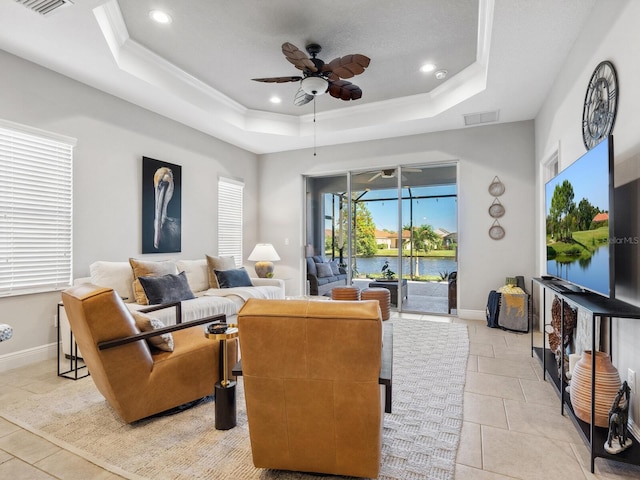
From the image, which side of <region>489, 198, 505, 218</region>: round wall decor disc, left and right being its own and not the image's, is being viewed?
front

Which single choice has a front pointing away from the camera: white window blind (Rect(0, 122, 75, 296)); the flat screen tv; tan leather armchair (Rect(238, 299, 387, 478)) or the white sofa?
the tan leather armchair

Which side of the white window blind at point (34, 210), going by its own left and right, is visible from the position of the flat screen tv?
front

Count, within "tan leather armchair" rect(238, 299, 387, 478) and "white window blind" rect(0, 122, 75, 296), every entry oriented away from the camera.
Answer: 1

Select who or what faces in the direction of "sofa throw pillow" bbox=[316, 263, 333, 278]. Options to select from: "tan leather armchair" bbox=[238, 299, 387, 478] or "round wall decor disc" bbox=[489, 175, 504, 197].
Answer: the tan leather armchair

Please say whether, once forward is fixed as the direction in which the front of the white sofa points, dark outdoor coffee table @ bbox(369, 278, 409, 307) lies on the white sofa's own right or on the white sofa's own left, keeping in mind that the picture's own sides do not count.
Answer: on the white sofa's own left

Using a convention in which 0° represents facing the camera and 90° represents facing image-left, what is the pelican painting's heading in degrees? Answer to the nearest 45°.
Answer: approximately 315°

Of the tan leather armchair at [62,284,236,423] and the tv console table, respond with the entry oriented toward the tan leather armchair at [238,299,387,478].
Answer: the tv console table

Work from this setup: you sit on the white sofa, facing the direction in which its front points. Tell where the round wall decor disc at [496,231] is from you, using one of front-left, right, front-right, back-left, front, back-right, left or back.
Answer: front-left

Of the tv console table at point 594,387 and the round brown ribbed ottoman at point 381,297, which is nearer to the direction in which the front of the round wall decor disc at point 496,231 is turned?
the tv console table

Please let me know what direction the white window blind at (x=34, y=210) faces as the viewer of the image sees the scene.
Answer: facing the viewer and to the right of the viewer

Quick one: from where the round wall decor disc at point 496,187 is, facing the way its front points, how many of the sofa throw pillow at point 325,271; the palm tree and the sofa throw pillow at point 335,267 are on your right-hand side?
3

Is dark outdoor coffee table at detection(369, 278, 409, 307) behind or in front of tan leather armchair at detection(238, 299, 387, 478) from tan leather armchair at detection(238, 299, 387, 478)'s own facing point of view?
in front

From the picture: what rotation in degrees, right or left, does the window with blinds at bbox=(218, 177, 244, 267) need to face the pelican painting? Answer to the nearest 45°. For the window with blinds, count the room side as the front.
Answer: approximately 90° to its right

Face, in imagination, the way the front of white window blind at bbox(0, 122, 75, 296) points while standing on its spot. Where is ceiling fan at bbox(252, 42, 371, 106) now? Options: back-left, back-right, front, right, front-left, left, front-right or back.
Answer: front

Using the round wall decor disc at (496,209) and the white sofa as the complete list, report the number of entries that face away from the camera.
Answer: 0

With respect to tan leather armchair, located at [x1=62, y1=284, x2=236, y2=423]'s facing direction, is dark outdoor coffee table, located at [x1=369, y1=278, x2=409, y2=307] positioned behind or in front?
in front

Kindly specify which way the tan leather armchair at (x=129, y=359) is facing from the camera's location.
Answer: facing away from the viewer and to the right of the viewer

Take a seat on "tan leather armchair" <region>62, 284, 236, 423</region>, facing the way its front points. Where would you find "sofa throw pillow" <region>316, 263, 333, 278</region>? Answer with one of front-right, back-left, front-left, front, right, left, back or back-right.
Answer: front
